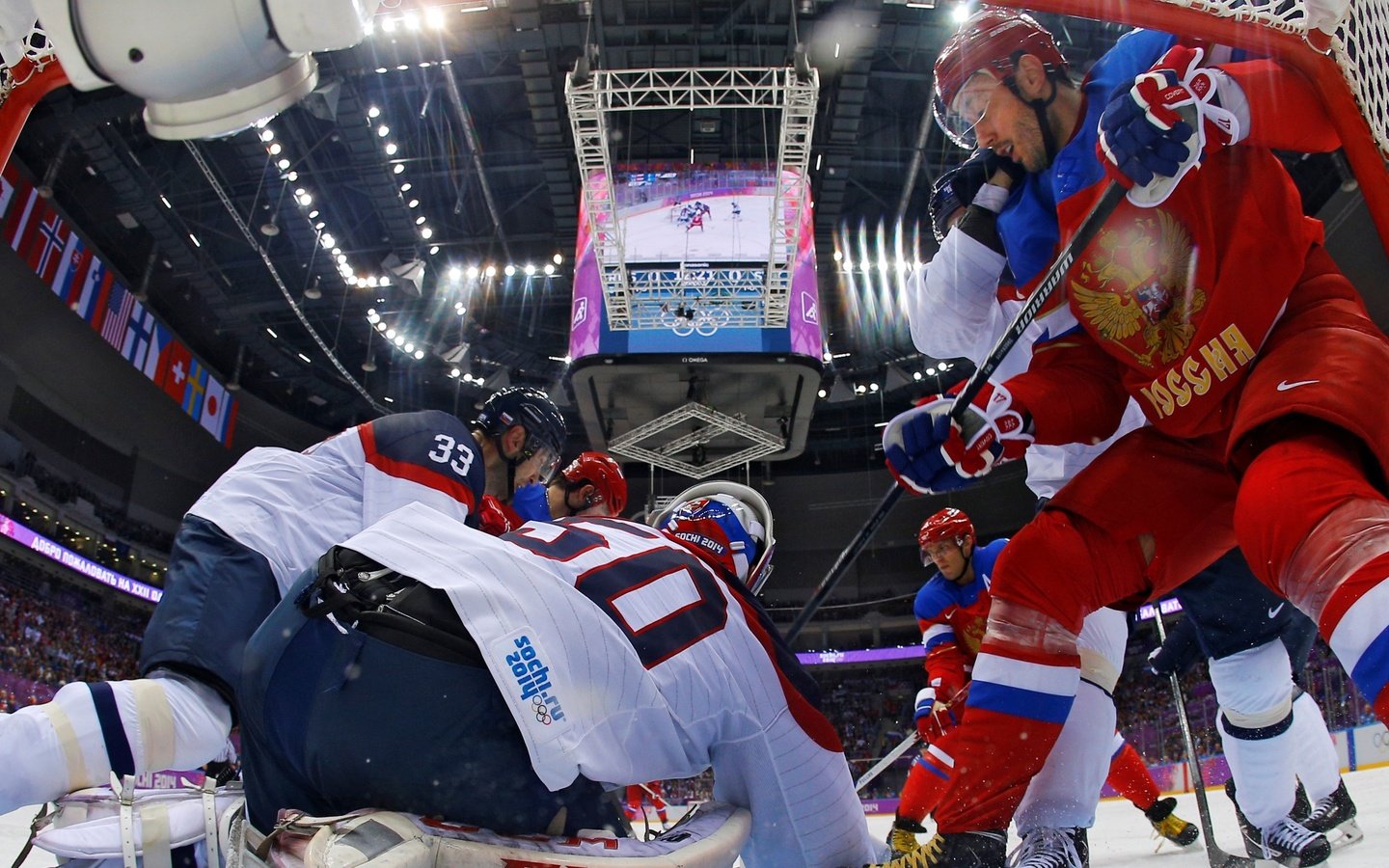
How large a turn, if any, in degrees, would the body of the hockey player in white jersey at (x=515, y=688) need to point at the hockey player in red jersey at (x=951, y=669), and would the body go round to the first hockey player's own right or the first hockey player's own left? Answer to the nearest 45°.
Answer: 0° — they already face them

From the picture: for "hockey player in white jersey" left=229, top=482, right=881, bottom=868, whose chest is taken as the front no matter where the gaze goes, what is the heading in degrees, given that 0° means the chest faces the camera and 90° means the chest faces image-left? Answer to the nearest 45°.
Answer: approximately 225°

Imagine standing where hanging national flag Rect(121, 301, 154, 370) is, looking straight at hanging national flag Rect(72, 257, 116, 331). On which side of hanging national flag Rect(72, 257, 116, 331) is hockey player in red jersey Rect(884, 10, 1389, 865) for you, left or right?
left
